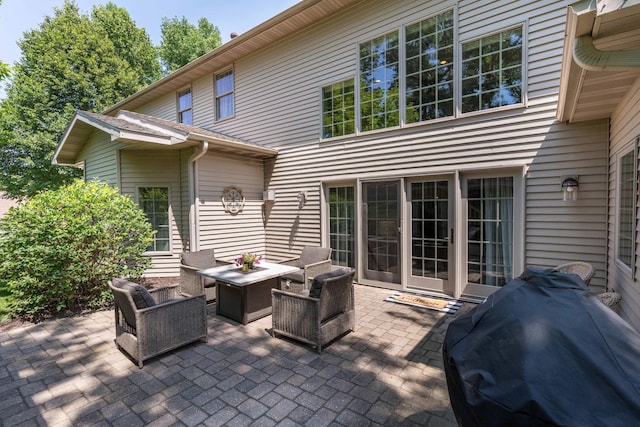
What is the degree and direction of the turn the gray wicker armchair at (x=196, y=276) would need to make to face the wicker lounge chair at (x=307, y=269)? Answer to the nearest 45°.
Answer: approximately 45° to its left

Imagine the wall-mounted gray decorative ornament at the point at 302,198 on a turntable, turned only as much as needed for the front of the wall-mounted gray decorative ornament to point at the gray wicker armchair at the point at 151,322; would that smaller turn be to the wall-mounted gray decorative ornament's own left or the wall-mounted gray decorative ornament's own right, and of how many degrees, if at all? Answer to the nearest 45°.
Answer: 0° — it already faces it

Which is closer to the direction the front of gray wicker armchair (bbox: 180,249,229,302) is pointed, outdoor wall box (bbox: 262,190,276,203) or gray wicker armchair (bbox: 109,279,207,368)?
the gray wicker armchair

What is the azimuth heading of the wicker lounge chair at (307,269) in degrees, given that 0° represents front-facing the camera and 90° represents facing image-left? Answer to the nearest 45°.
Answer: approximately 45°

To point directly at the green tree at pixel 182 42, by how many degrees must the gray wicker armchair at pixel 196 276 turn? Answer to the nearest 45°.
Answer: approximately 135° to its left

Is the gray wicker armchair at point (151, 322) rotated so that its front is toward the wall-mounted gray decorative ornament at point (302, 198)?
yes

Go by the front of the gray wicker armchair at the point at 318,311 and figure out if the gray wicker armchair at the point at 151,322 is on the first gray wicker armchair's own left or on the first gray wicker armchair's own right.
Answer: on the first gray wicker armchair's own left

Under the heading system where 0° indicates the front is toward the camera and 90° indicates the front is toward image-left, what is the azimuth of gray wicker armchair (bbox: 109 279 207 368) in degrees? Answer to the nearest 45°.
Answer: approximately 225°

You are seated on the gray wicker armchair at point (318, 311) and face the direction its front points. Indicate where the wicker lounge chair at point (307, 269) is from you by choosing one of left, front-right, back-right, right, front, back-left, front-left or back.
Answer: front-right

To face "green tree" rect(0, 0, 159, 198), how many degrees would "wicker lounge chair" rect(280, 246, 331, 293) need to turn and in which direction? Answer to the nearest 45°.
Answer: approximately 90° to its right

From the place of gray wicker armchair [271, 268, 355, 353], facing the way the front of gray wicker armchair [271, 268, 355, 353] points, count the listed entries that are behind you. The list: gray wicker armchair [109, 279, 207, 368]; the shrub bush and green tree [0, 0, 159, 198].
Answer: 0

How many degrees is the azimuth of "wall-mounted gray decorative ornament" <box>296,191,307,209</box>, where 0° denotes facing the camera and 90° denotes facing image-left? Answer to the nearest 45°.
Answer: approximately 45°

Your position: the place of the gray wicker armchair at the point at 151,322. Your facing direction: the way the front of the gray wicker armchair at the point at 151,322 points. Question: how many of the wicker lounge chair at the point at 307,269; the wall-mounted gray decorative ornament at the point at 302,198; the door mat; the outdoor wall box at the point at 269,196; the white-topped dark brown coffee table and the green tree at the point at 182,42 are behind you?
0

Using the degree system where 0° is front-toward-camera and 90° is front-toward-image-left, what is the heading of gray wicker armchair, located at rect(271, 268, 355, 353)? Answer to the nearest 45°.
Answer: approximately 135°

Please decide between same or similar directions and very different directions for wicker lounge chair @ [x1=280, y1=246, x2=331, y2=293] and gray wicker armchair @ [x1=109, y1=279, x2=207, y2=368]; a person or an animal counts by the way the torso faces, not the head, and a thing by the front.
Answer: very different directions

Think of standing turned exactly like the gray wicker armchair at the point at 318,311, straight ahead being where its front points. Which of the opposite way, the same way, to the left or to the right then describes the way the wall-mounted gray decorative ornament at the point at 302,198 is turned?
to the left

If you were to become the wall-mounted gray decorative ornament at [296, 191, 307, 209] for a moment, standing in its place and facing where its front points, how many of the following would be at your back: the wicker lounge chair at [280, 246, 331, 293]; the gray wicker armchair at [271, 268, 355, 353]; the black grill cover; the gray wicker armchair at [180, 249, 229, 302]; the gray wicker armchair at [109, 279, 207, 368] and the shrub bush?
0

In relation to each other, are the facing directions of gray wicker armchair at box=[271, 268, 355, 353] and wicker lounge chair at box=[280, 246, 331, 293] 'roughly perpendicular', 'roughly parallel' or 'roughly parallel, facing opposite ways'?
roughly perpendicular

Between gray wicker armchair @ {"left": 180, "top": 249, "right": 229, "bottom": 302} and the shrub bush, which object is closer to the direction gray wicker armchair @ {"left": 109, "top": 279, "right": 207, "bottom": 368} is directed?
the gray wicker armchair

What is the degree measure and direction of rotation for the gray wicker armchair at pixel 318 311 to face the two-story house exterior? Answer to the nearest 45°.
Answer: approximately 90° to its right

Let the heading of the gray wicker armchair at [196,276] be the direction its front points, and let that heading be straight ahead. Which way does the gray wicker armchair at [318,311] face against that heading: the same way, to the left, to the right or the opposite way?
the opposite way

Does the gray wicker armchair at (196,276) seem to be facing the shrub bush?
no

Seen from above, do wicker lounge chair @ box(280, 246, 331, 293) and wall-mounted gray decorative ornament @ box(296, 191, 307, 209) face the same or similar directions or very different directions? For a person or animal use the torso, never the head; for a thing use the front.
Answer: same or similar directions

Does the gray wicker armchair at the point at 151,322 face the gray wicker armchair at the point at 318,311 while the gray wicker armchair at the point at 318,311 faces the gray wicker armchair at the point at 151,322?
no

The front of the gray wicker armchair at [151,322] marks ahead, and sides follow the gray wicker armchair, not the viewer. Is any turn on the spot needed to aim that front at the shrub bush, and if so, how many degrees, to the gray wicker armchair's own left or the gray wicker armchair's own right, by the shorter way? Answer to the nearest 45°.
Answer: approximately 90° to the gray wicker armchair's own left
